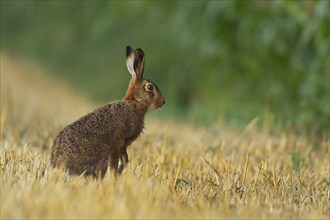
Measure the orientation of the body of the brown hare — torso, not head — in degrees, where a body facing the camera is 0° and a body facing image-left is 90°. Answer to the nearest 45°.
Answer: approximately 270°
